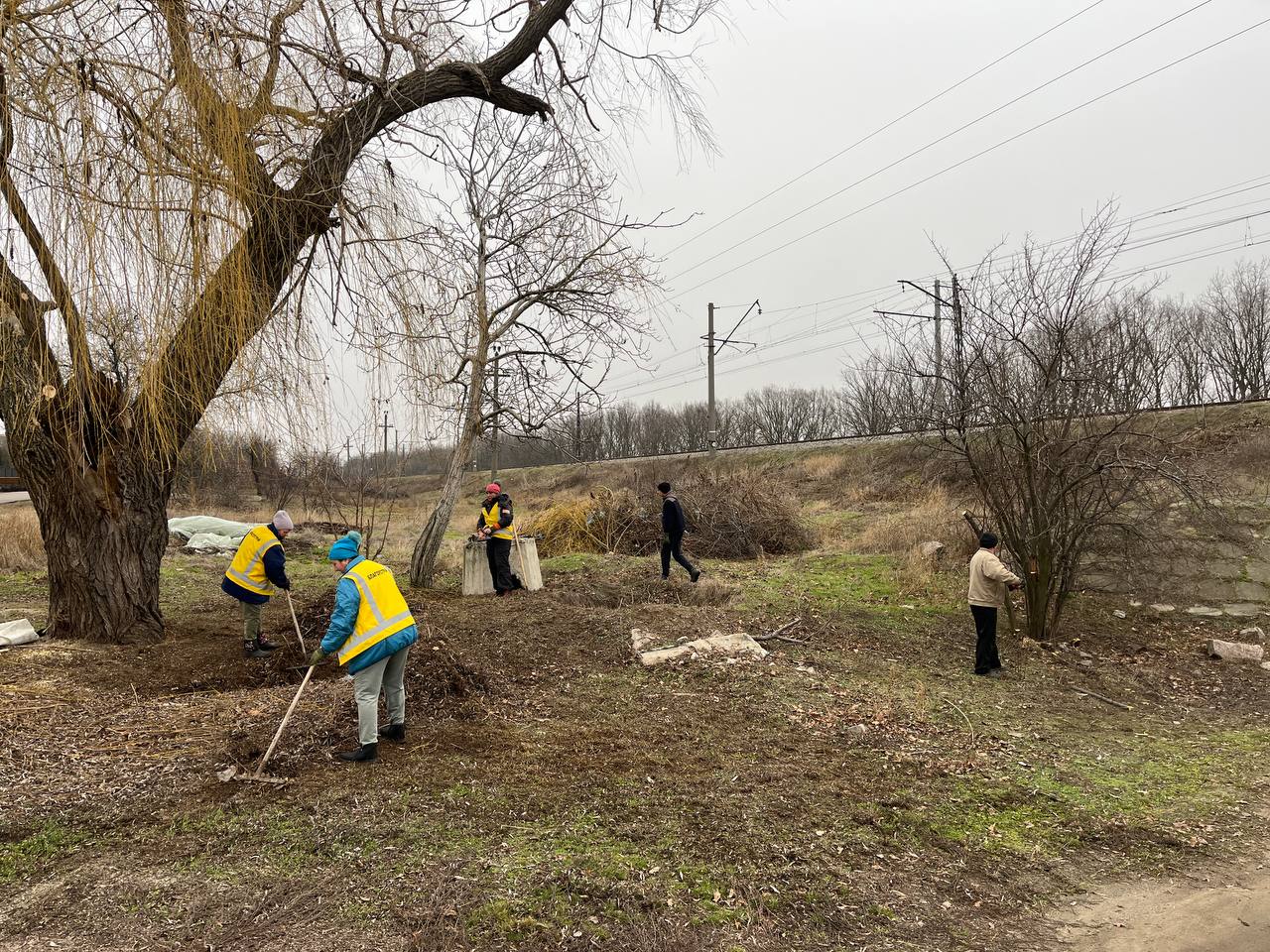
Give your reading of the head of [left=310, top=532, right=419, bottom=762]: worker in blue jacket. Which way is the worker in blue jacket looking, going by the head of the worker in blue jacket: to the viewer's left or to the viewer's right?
to the viewer's left

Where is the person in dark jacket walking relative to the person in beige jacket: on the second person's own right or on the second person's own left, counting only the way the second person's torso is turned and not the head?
on the second person's own left

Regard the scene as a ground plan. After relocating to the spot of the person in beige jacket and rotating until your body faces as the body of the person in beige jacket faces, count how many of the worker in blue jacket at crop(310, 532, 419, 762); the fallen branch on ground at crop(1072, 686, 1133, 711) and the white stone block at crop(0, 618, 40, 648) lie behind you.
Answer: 2

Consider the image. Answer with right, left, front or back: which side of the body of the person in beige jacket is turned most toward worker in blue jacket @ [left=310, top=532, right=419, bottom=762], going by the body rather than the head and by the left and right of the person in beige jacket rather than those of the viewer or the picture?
back

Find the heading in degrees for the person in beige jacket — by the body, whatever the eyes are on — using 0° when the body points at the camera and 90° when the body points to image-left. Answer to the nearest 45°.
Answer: approximately 225°

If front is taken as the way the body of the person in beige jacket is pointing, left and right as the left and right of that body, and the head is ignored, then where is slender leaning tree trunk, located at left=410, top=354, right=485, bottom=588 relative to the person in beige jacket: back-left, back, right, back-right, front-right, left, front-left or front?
back-left

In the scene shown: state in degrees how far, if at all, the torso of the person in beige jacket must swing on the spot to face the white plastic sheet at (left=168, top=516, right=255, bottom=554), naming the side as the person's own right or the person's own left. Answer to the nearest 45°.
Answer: approximately 135° to the person's own left
